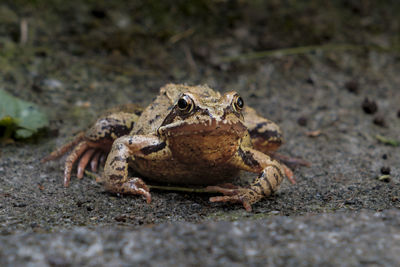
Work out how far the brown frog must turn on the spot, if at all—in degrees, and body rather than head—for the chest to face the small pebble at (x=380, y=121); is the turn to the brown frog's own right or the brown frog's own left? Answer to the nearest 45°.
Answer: approximately 90° to the brown frog's own left

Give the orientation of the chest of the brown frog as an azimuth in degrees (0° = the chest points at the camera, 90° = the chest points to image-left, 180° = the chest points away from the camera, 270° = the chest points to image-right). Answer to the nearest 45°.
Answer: approximately 315°

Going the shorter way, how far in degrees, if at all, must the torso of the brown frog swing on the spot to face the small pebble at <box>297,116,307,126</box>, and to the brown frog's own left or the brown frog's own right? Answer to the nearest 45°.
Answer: approximately 90° to the brown frog's own left

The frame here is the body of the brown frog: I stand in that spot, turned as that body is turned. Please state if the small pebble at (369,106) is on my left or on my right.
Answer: on my left

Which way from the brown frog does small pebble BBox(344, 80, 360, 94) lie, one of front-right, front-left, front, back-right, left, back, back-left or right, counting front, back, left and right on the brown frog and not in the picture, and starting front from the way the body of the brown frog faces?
left

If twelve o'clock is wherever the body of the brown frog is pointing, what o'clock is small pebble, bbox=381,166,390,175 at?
The small pebble is roughly at 10 o'clock from the brown frog.
